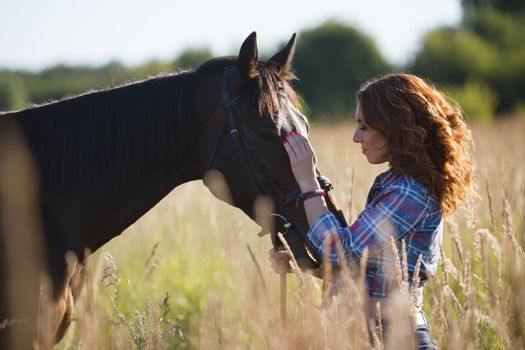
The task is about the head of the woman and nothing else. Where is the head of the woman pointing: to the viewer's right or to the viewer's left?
to the viewer's left

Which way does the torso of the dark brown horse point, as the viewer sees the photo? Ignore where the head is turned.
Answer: to the viewer's right

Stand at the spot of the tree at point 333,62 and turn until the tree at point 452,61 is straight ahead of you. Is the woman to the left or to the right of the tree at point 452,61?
right

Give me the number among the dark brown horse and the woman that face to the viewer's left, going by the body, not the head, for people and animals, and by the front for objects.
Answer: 1

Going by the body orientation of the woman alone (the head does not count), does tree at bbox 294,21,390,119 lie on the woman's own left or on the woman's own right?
on the woman's own right

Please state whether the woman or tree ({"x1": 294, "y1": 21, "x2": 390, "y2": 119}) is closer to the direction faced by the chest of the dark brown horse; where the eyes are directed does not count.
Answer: the woman

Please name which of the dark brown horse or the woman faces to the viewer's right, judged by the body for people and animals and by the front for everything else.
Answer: the dark brown horse

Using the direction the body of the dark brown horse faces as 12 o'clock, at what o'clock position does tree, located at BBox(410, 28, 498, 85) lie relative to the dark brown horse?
The tree is roughly at 10 o'clock from the dark brown horse.

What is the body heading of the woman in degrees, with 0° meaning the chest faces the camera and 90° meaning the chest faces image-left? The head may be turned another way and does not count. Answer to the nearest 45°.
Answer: approximately 90°

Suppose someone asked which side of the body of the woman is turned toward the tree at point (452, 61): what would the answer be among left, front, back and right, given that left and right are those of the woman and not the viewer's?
right

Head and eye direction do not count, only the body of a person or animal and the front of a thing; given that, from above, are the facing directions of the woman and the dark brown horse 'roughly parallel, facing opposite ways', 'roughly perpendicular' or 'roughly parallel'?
roughly parallel, facing opposite ways

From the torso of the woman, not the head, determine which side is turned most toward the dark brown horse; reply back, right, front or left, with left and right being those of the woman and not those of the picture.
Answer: front
